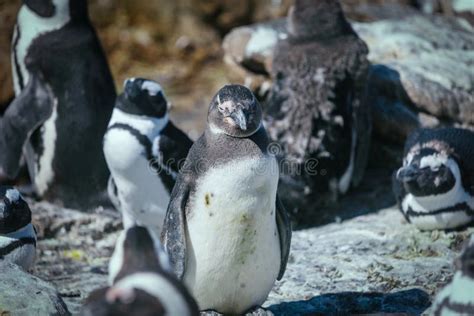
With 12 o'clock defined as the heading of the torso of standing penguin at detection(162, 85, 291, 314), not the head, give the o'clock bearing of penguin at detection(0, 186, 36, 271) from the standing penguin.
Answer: The penguin is roughly at 4 o'clock from the standing penguin.

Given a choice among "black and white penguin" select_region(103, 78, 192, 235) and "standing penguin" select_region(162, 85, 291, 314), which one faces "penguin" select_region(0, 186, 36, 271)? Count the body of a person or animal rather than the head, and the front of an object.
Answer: the black and white penguin

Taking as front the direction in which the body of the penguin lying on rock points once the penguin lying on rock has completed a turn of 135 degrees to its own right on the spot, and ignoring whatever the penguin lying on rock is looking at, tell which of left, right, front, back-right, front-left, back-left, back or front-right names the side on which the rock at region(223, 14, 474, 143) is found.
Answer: front

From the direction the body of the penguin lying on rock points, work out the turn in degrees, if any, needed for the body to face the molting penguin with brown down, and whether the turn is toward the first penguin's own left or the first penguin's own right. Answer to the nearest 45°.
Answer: approximately 90° to the first penguin's own right

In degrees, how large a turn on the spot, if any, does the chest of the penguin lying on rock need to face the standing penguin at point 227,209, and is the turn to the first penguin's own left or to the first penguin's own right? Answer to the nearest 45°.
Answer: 0° — it already faces it

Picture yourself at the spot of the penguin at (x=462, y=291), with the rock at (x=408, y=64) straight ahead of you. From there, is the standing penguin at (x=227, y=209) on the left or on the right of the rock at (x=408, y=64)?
left

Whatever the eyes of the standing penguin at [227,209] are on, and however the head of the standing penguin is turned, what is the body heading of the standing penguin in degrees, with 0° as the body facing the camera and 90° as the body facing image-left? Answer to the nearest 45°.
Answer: approximately 0°

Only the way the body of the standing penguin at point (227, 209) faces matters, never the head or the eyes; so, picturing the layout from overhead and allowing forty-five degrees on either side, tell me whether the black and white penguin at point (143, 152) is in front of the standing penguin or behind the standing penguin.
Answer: behind

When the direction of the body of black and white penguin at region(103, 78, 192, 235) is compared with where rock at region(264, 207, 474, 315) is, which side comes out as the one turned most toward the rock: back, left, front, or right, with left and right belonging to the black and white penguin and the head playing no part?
left

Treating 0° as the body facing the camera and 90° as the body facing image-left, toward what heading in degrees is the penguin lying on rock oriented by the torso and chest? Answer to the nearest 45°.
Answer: approximately 45°

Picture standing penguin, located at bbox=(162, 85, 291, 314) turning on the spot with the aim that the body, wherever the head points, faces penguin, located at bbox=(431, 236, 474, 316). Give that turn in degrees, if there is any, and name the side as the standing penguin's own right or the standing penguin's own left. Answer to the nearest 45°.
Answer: approximately 45° to the standing penguin's own left

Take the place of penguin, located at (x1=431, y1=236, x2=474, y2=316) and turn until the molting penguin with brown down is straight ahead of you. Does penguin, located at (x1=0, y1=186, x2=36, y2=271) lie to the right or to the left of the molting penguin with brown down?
left
